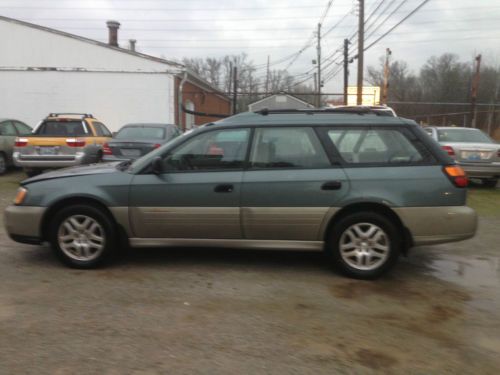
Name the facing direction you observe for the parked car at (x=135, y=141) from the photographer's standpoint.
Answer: facing away from the viewer and to the right of the viewer

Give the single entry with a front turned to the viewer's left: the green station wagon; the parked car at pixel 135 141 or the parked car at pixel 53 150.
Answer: the green station wagon

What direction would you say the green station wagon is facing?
to the viewer's left

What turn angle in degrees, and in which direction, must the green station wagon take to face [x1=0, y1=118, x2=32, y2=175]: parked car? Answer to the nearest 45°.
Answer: approximately 45° to its right

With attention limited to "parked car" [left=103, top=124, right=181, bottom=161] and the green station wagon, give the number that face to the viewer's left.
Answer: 1

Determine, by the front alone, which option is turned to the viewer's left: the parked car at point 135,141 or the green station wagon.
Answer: the green station wagon

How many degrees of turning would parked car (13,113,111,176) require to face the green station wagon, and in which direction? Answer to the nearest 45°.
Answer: approximately 135° to its right

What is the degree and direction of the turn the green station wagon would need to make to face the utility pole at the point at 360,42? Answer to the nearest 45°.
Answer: approximately 90° to its right

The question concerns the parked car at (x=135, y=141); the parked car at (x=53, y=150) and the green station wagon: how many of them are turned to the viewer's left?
1

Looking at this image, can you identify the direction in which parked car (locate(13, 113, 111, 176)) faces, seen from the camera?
facing away from the viewer and to the right of the viewer

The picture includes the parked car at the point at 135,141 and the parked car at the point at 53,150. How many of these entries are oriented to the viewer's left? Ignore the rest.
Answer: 0

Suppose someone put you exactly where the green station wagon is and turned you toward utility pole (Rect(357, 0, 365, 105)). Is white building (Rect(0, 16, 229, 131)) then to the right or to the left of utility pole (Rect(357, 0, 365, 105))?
left

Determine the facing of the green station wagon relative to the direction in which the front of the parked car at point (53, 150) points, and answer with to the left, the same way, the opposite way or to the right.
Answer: to the left

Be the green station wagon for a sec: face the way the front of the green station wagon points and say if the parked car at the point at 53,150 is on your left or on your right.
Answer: on your right

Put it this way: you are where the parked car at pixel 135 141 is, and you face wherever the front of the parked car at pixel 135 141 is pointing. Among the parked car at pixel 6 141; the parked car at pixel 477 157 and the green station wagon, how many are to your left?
1
